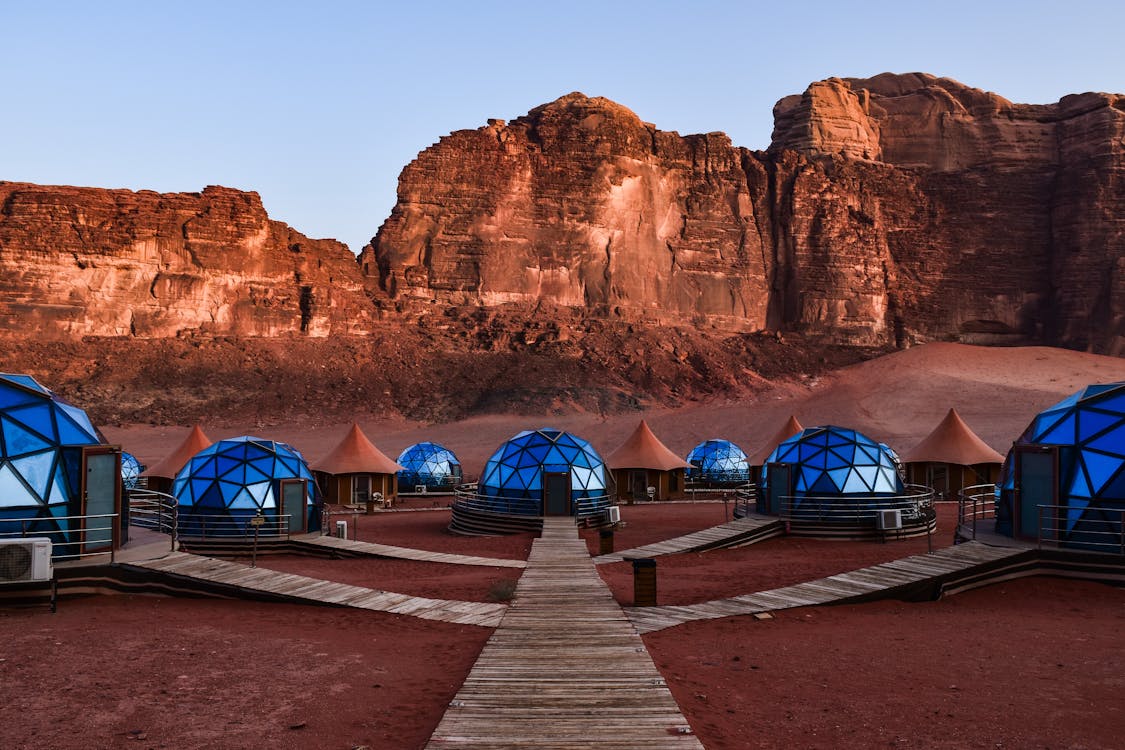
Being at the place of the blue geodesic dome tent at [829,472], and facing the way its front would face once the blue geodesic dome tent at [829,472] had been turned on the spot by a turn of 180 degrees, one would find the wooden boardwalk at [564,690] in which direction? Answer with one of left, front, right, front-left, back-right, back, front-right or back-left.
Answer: back-right

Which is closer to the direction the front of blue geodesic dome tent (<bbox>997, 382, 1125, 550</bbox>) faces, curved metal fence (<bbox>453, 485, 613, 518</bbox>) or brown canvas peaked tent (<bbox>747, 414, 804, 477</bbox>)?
the curved metal fence

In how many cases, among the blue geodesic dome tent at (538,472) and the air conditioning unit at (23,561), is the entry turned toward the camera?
2

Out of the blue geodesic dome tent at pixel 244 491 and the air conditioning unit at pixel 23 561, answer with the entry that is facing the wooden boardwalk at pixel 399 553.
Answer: the blue geodesic dome tent

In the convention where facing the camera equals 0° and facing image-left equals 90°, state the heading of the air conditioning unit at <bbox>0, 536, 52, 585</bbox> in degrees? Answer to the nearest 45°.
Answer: approximately 0°

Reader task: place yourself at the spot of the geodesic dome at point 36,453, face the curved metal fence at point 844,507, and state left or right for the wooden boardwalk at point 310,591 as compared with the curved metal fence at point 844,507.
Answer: right

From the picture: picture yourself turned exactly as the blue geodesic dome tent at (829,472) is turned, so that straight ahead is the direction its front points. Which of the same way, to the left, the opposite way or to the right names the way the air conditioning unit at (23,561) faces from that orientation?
to the left

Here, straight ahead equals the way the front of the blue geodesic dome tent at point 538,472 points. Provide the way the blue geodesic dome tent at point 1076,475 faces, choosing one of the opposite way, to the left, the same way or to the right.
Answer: to the right

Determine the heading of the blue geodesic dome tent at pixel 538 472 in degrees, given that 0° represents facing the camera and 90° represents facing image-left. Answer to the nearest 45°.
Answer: approximately 0°

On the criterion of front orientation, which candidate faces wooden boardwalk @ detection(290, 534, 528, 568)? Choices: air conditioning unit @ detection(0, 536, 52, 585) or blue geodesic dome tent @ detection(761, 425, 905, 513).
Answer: the blue geodesic dome tent

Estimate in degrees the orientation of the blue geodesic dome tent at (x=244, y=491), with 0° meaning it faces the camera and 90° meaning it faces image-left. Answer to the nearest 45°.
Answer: approximately 315°

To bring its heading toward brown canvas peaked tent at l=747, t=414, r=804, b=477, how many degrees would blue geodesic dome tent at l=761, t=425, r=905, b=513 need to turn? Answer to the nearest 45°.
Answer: approximately 135° to its right
